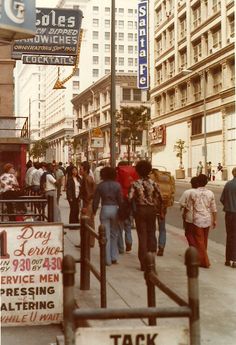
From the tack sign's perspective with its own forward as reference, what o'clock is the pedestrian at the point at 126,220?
The pedestrian is roughly at 6 o'clock from the tack sign.

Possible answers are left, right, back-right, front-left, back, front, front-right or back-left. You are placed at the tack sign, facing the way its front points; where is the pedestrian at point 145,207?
back

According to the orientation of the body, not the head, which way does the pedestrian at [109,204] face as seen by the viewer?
away from the camera

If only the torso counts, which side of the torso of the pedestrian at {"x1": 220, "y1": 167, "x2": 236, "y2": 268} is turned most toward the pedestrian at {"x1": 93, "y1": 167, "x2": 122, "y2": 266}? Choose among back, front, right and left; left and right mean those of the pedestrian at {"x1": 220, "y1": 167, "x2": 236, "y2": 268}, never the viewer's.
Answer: left

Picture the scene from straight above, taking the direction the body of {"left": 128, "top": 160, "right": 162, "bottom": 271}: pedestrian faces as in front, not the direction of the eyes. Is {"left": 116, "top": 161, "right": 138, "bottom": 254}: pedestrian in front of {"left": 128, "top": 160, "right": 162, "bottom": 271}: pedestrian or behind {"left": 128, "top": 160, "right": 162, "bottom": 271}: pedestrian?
in front

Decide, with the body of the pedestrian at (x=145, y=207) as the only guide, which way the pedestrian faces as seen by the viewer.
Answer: away from the camera

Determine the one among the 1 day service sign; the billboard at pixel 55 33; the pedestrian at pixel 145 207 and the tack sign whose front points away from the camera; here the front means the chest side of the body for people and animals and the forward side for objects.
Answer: the pedestrian

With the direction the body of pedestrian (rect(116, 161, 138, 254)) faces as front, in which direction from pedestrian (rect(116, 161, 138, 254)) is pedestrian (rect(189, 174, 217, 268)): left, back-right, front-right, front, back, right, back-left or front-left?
back-right
